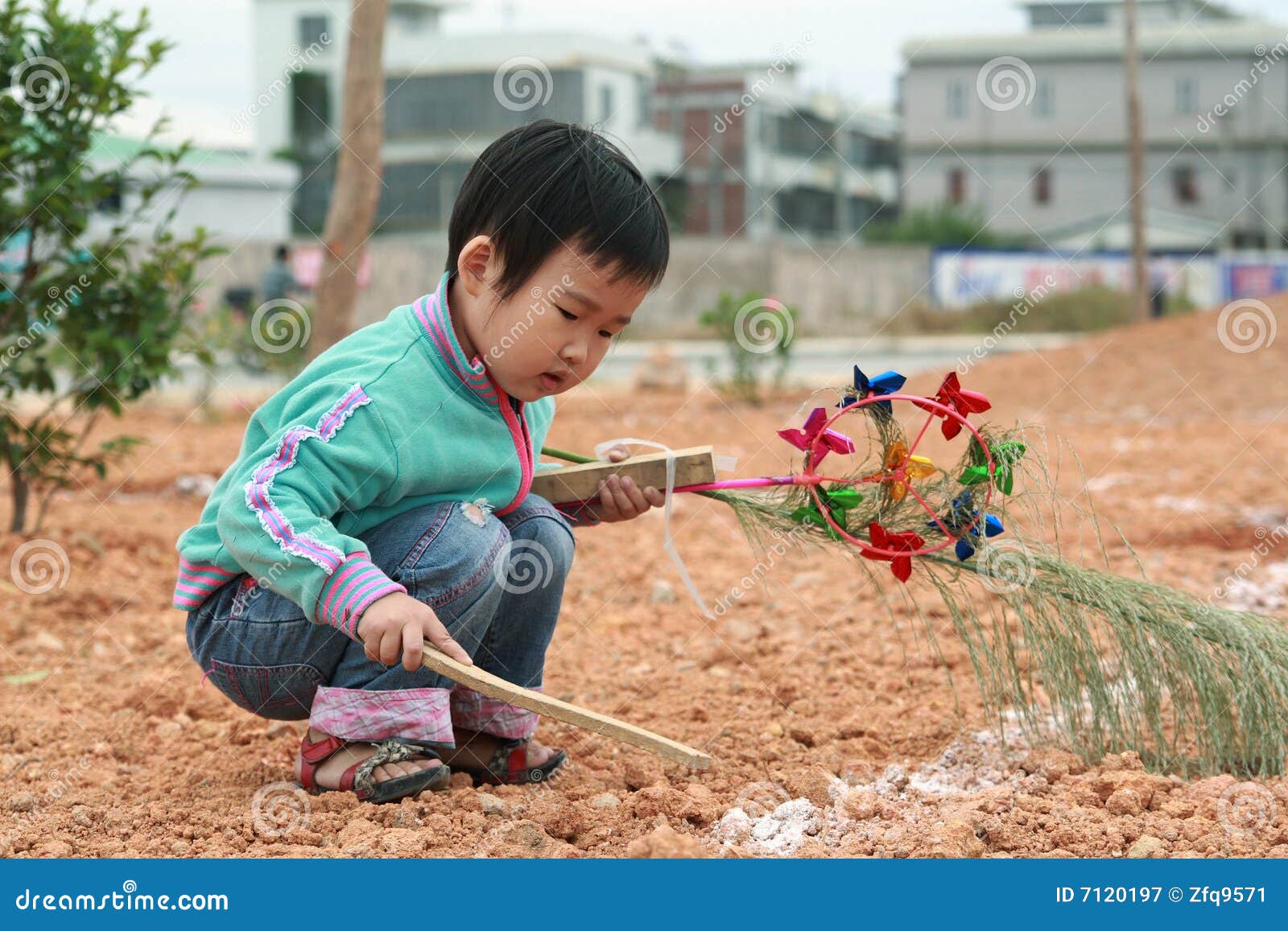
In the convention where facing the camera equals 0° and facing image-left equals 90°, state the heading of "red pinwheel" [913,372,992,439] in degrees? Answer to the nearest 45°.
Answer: approximately 0°

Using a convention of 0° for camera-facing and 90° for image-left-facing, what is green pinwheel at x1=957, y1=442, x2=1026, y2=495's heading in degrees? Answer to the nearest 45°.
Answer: approximately 0°

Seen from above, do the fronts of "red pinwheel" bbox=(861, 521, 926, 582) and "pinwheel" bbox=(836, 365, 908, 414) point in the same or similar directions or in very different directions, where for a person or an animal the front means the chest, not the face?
same or similar directions

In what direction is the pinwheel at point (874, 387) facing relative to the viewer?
toward the camera

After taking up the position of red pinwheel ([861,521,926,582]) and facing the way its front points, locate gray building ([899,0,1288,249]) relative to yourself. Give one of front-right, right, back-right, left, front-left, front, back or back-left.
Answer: back

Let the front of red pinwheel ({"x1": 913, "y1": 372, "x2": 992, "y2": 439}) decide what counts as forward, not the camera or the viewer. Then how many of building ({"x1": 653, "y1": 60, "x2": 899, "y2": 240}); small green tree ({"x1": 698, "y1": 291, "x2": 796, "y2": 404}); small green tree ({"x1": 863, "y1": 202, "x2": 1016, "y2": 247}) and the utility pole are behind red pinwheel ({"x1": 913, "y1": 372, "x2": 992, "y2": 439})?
4

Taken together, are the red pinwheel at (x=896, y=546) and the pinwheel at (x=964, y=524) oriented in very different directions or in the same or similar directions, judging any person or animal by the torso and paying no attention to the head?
same or similar directions

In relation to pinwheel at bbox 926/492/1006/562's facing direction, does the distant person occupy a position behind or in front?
behind

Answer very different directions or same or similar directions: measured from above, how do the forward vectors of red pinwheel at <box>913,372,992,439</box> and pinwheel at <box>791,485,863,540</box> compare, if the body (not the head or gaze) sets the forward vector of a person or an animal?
same or similar directions

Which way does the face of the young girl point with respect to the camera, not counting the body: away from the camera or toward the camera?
toward the camera

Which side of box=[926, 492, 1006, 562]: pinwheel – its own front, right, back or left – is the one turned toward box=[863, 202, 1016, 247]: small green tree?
back

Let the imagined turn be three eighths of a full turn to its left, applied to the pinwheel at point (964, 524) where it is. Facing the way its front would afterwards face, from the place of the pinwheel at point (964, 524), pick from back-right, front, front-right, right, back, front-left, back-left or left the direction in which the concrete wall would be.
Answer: front-left

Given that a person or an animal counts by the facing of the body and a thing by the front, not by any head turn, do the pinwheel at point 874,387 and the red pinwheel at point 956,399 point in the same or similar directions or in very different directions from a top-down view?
same or similar directions

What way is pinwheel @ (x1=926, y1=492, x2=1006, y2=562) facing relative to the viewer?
toward the camera
